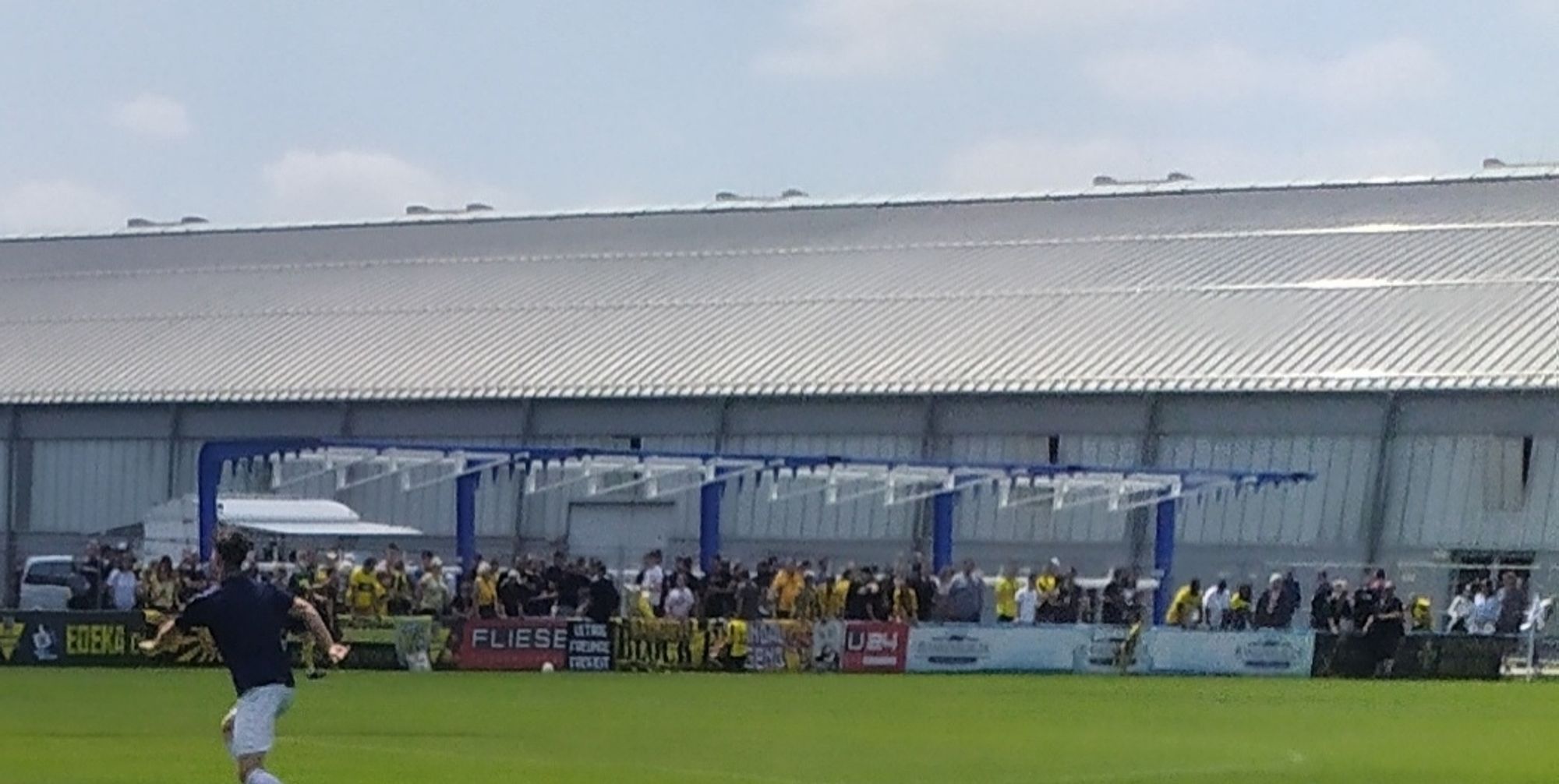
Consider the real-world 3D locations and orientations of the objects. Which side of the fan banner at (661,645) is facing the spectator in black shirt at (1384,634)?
left

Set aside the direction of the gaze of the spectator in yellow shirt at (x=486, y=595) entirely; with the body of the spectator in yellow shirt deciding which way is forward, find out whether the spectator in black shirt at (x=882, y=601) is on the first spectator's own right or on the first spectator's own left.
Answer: on the first spectator's own left

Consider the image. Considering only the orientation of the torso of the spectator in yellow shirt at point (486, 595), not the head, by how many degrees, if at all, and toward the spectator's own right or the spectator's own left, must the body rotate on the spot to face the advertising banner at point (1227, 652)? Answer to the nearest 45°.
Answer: approximately 90° to the spectator's own left

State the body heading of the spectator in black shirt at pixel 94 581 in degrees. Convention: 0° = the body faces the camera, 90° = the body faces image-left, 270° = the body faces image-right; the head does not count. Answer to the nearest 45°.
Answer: approximately 0°

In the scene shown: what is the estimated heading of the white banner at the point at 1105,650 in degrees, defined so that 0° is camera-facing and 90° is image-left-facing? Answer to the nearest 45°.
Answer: approximately 0°
